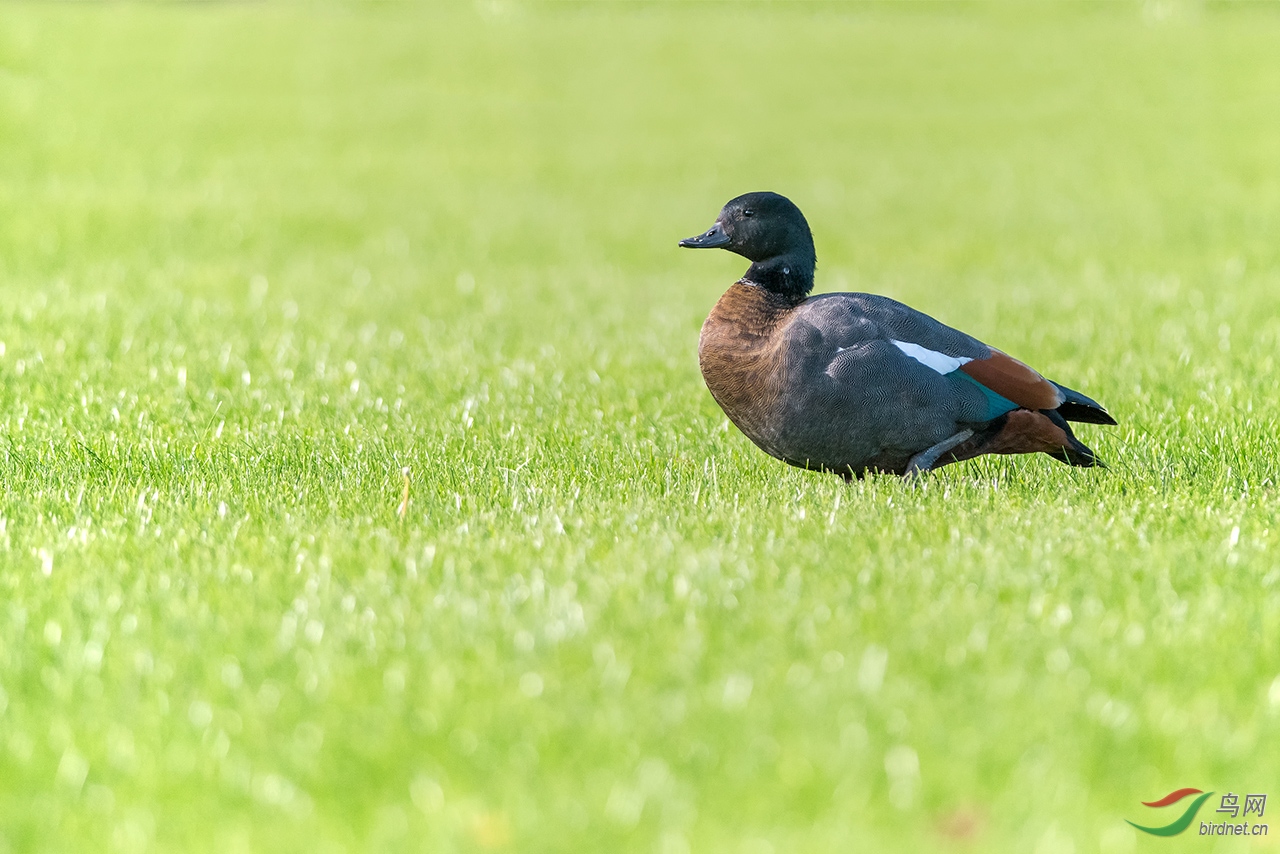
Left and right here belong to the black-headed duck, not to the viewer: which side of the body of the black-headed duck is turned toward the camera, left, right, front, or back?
left
